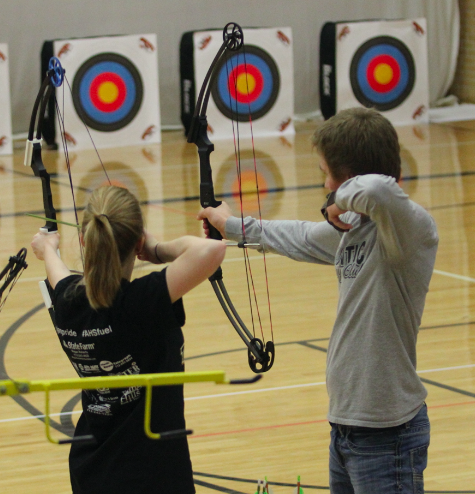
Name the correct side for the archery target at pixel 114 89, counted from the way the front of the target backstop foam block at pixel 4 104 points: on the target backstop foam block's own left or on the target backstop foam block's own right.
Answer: on the target backstop foam block's own left

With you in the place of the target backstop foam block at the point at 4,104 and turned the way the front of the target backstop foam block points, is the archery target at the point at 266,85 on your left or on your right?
on your left

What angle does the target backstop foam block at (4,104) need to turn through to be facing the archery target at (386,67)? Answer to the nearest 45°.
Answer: approximately 90° to its left

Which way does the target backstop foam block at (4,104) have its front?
toward the camera
